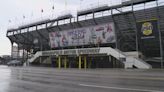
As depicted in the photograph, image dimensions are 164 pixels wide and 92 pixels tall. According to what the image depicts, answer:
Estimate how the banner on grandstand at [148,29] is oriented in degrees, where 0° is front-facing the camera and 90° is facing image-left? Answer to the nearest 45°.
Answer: approximately 0°
